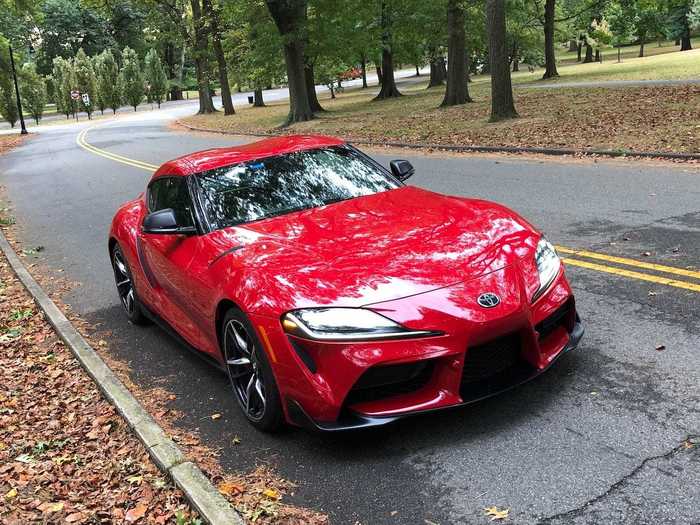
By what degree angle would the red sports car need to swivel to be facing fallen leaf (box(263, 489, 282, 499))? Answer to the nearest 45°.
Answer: approximately 90° to its right

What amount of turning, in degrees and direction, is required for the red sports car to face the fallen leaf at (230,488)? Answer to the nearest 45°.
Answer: approximately 90° to its right

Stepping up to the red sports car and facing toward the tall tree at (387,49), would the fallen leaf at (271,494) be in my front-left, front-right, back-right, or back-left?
back-left

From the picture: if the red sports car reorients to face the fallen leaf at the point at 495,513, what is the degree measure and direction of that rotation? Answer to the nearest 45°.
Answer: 0° — it already faces it

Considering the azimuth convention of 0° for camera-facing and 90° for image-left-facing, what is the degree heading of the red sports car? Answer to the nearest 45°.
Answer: approximately 315°

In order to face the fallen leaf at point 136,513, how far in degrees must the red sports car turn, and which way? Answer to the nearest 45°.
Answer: approximately 90° to its right

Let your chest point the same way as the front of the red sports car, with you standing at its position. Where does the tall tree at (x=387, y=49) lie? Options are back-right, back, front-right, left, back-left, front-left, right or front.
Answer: back-left
